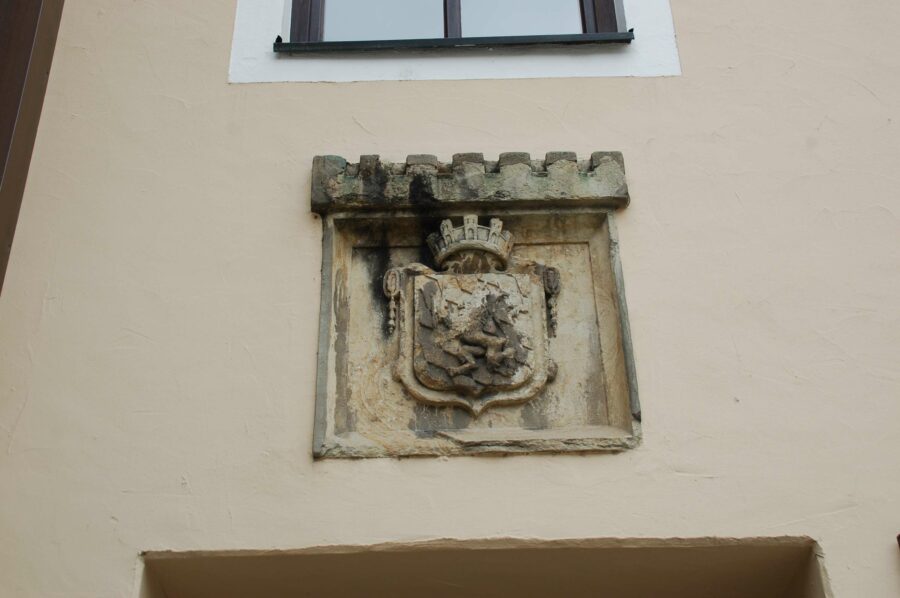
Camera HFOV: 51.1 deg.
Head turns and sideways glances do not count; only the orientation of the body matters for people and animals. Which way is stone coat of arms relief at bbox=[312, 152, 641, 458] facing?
toward the camera
